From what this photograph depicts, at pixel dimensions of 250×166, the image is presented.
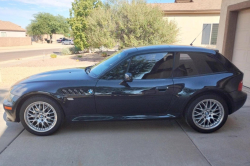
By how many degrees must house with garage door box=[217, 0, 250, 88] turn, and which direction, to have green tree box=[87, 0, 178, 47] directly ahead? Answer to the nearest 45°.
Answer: approximately 90° to its right

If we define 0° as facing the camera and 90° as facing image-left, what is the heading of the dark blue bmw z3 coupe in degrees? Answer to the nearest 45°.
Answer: approximately 90°

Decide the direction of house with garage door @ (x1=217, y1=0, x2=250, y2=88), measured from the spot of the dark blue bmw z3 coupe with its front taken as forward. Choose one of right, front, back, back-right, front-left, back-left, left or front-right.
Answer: back-right

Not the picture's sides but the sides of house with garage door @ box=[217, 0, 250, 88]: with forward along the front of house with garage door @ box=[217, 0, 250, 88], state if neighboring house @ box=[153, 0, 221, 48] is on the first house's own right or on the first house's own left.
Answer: on the first house's own right

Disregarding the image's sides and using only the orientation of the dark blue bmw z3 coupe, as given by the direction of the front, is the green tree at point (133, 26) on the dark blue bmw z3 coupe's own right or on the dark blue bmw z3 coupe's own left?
on the dark blue bmw z3 coupe's own right

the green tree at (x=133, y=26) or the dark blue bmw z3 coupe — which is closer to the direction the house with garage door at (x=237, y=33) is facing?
the dark blue bmw z3 coupe

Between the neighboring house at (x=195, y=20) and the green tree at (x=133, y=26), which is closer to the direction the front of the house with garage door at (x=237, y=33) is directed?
the green tree

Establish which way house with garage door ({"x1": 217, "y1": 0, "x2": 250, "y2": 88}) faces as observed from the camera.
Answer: facing the viewer and to the left of the viewer

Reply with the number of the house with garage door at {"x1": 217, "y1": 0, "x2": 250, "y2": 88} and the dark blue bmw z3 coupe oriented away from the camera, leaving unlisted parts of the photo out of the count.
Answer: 0

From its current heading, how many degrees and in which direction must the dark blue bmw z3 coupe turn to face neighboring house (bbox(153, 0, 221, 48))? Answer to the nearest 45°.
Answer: approximately 90° to its right

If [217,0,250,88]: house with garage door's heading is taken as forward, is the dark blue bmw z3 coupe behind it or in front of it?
in front

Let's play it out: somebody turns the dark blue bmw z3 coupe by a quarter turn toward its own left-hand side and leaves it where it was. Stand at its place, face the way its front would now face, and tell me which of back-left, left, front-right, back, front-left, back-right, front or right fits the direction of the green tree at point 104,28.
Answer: back

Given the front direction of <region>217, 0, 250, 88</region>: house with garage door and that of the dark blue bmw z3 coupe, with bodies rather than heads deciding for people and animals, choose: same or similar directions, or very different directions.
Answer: same or similar directions
